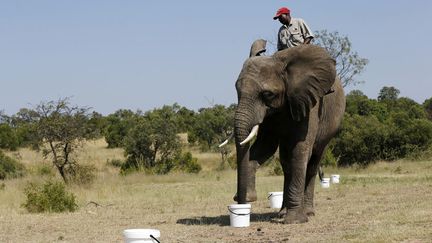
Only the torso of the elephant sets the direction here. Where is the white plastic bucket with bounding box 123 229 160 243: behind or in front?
in front

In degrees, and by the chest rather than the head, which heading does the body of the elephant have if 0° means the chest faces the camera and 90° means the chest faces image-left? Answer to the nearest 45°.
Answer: approximately 45°

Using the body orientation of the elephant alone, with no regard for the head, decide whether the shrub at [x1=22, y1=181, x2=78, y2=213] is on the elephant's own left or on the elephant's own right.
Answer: on the elephant's own right

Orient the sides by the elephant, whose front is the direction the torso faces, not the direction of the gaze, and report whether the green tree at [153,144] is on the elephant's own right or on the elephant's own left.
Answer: on the elephant's own right

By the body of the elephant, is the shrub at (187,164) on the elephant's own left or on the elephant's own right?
on the elephant's own right

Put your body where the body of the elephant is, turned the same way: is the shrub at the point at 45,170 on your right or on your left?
on your right
